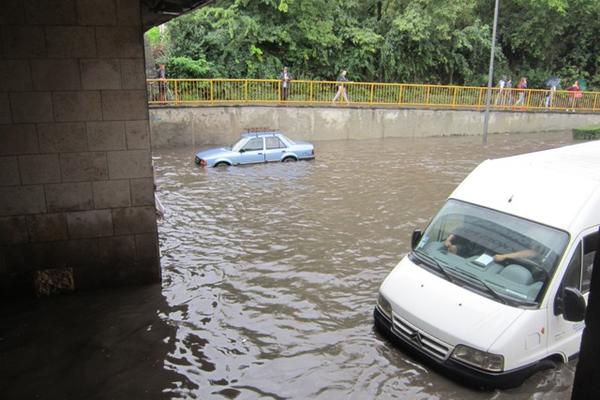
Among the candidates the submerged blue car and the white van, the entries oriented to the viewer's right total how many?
0

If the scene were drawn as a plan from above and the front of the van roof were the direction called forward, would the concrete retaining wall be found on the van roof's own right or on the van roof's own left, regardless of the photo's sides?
on the van roof's own right

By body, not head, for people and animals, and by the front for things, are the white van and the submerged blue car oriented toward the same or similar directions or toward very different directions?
same or similar directions

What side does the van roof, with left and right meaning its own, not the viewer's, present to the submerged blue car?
right

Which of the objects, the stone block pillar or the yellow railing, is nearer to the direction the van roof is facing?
the stone block pillar

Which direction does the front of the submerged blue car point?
to the viewer's left

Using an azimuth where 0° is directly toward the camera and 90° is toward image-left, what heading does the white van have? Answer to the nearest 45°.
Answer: approximately 45°

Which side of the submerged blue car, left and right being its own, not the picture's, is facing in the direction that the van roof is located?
left

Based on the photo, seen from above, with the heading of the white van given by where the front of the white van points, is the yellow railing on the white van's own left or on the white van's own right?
on the white van's own right

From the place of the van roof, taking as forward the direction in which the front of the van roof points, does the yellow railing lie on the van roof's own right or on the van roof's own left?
on the van roof's own right

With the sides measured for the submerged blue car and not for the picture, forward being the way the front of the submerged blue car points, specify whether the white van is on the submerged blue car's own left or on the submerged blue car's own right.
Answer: on the submerged blue car's own left

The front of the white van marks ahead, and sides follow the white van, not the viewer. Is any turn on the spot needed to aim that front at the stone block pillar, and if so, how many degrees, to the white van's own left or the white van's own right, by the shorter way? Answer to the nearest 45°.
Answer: approximately 45° to the white van's own right

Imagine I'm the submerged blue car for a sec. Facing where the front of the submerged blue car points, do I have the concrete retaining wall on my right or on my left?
on my right

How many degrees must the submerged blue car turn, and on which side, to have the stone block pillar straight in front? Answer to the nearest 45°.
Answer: approximately 90° to its left
